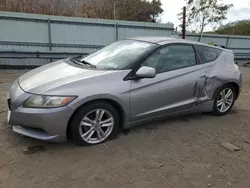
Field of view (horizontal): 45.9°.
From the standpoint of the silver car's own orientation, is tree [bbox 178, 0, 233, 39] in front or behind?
behind

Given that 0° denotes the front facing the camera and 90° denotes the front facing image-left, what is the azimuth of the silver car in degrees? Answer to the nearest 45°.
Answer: approximately 45°
